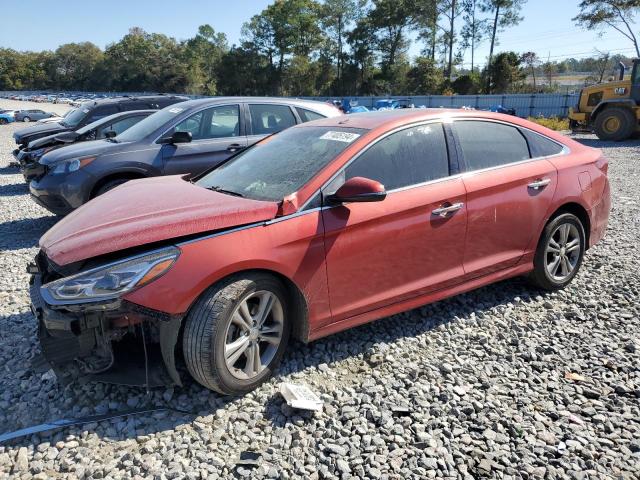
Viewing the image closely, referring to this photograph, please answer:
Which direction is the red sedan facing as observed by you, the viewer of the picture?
facing the viewer and to the left of the viewer

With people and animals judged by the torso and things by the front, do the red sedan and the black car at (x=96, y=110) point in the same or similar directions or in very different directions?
same or similar directions

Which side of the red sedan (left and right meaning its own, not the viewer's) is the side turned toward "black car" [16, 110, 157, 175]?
right

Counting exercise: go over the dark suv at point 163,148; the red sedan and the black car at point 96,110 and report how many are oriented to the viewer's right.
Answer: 0

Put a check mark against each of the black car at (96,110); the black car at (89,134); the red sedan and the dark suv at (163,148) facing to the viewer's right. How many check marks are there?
0

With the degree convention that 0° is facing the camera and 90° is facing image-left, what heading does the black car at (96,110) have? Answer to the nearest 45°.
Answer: approximately 45°

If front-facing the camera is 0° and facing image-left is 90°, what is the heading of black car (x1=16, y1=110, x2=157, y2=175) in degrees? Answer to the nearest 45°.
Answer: approximately 45°

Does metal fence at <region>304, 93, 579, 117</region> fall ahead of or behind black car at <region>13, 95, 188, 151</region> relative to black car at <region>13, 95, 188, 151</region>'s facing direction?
behind

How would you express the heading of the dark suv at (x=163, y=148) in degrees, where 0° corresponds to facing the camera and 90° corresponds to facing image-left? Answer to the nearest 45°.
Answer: approximately 45°
